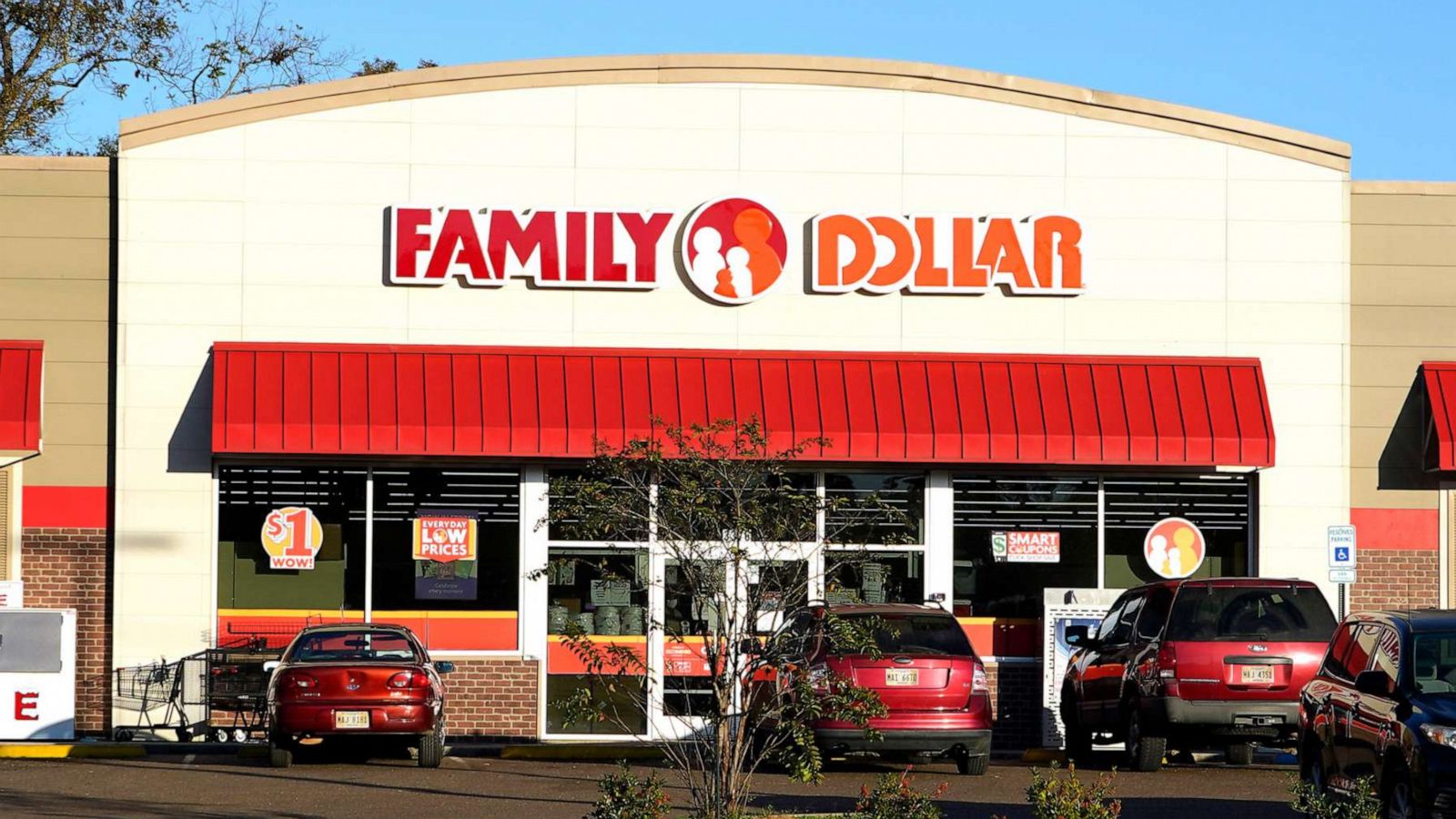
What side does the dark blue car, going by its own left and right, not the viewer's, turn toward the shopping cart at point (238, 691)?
back

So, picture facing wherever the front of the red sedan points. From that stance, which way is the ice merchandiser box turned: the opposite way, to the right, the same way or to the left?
the opposite way

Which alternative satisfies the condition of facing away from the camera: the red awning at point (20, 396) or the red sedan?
the red sedan

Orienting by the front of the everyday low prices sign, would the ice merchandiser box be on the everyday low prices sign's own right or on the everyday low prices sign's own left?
on the everyday low prices sign's own right

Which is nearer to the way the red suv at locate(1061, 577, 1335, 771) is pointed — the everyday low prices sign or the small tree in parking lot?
the everyday low prices sign

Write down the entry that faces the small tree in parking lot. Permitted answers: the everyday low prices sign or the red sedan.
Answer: the everyday low prices sign

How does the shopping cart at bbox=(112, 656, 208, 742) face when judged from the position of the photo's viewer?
facing to the left of the viewer

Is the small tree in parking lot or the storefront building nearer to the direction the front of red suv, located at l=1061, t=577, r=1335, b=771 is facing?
the storefront building

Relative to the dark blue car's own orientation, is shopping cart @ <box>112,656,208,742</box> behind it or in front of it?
behind

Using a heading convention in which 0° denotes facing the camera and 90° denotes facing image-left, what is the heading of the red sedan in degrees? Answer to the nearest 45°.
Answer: approximately 180°
